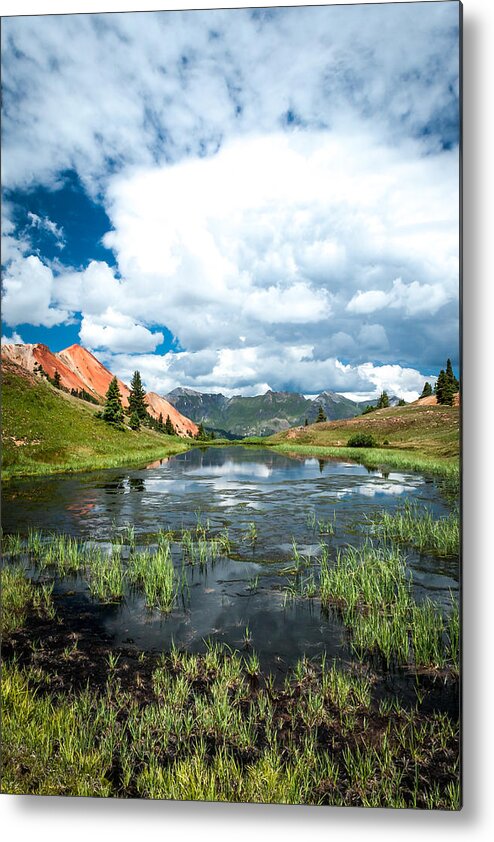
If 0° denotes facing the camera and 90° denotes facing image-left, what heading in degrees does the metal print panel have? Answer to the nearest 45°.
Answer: approximately 45°
